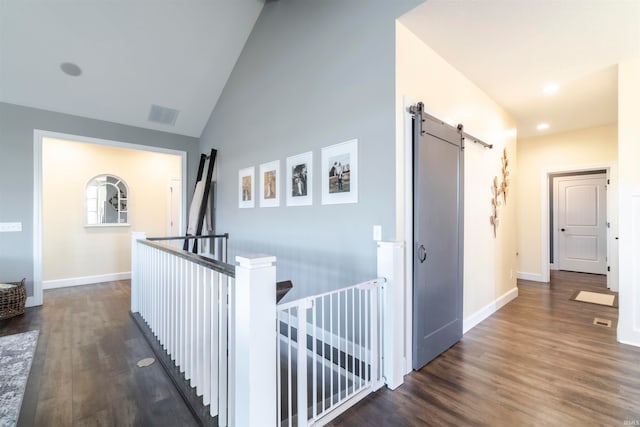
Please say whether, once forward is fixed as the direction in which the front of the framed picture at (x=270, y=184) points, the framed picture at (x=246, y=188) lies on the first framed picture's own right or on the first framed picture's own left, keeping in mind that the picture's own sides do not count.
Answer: on the first framed picture's own right

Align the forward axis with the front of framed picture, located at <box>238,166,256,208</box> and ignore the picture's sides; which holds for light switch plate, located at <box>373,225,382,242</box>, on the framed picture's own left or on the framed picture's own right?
on the framed picture's own left

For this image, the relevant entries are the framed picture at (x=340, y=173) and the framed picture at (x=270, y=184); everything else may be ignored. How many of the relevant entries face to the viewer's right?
0

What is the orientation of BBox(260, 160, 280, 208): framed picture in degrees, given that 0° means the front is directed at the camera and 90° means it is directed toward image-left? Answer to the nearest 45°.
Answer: approximately 45°

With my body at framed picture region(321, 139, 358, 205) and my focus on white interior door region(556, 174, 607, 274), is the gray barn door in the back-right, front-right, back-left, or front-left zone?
front-right

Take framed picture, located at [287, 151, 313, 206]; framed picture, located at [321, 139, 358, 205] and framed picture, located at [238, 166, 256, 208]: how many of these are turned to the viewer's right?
0

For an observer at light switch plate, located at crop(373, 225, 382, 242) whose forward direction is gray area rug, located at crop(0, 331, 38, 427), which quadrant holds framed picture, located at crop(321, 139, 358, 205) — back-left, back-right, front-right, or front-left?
front-right

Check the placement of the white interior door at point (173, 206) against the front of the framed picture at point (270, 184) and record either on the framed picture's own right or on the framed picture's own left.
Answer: on the framed picture's own right

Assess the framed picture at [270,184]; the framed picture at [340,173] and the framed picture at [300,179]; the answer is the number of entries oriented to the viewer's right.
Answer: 0

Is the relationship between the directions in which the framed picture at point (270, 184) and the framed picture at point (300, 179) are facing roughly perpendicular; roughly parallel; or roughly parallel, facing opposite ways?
roughly parallel

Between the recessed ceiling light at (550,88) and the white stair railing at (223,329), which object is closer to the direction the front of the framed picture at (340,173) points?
the white stair railing

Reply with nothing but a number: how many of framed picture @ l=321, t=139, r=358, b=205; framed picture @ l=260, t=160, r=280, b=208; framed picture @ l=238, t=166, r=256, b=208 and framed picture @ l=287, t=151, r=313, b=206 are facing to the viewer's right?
0

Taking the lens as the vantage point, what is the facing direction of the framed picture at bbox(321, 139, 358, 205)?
facing the viewer and to the left of the viewer

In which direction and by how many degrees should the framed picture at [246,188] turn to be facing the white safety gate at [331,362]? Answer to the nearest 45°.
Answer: approximately 45° to its left
